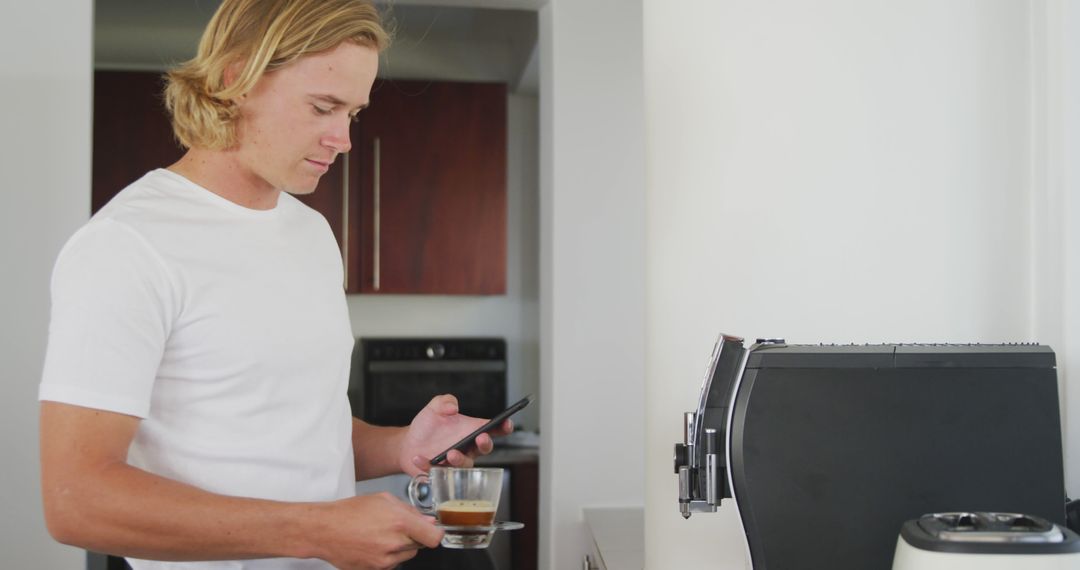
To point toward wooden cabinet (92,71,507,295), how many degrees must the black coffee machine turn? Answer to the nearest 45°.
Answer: approximately 45° to its right

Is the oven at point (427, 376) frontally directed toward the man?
yes

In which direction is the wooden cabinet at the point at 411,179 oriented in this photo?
toward the camera

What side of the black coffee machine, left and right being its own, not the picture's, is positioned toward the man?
front

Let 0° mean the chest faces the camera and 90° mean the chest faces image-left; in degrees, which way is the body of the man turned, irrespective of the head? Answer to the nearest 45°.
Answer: approximately 315°

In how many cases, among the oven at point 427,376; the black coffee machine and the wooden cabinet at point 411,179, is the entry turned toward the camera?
2

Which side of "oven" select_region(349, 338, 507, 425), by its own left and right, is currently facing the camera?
front

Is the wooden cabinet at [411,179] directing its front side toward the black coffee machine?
yes

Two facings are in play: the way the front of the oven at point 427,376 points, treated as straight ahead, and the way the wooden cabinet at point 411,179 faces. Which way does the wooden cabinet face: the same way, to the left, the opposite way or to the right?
the same way

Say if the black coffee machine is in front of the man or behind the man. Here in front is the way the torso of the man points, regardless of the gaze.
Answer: in front

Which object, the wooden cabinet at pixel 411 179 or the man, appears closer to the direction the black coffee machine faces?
the man

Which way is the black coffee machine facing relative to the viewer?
to the viewer's left

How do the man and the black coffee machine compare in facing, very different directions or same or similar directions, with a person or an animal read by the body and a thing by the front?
very different directions
